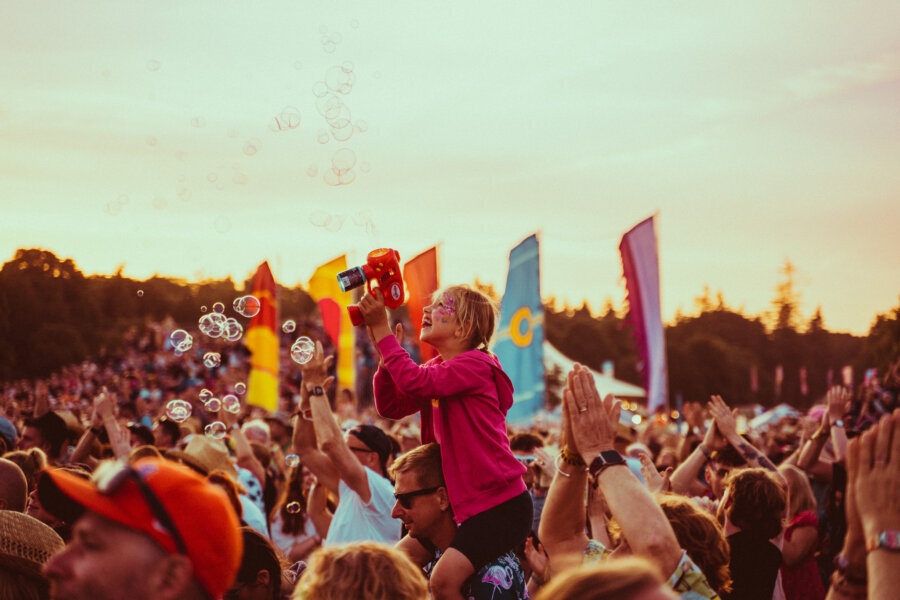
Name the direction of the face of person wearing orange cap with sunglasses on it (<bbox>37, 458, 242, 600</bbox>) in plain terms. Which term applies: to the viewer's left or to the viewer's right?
to the viewer's left

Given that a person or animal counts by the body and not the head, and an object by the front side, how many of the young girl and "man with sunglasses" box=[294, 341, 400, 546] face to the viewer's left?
2

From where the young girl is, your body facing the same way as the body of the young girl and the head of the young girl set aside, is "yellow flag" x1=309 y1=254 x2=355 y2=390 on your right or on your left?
on your right

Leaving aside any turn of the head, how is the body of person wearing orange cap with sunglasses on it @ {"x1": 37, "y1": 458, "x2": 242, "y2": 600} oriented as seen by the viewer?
to the viewer's left

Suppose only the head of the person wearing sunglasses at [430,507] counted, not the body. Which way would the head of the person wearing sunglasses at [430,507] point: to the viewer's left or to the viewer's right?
to the viewer's left

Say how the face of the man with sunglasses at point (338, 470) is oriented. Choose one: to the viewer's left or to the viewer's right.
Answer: to the viewer's left

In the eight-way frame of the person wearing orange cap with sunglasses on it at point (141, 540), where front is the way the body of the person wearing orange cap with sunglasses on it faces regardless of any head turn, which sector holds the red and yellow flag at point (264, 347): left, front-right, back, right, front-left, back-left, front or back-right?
right

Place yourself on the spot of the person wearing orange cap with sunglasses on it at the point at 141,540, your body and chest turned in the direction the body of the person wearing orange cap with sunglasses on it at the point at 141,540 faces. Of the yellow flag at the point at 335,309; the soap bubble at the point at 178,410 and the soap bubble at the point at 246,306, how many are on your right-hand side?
3
